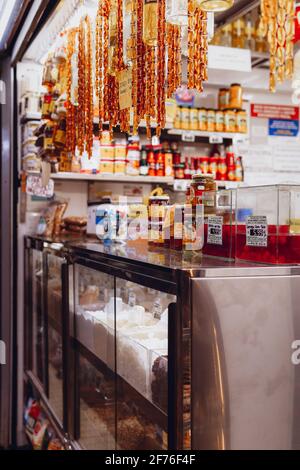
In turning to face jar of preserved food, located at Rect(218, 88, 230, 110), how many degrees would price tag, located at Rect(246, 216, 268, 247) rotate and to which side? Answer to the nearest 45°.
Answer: approximately 180°

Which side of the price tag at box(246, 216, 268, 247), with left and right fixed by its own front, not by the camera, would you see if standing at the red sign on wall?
back

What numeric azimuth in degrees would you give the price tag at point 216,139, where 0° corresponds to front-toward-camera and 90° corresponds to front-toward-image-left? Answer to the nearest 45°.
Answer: approximately 0°

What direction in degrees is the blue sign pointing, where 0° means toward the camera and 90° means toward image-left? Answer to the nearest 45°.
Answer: approximately 0°

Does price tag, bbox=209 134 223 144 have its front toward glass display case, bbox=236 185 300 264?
yes
